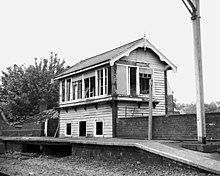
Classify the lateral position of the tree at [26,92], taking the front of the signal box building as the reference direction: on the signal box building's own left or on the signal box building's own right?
on the signal box building's own right

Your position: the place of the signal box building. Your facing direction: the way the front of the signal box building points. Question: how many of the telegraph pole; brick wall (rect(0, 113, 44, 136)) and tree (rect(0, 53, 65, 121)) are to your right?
2

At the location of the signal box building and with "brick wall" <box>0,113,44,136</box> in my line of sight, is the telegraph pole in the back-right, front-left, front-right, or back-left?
back-left

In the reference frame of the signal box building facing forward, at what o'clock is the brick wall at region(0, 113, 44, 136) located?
The brick wall is roughly at 3 o'clock from the signal box building.

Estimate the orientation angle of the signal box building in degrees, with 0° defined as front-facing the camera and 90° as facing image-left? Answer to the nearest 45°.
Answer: approximately 45°
